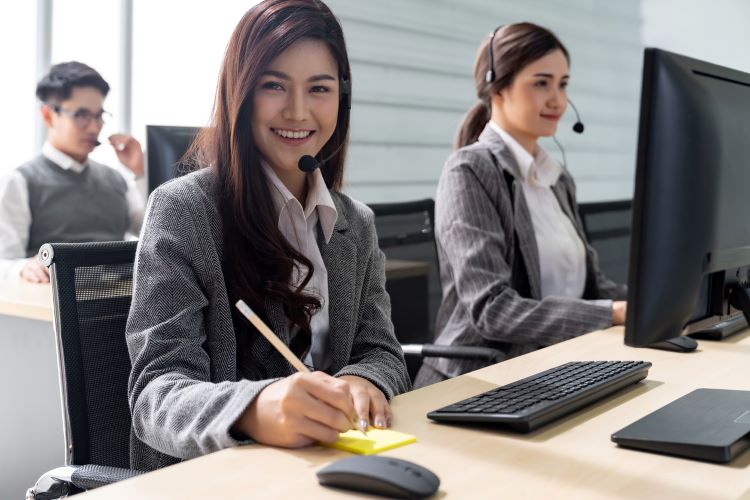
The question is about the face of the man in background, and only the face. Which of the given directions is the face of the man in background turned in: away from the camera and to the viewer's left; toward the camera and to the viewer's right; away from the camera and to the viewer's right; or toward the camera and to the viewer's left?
toward the camera and to the viewer's right

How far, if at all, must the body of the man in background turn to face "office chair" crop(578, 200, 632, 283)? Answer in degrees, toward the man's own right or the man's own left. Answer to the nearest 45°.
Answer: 0° — they already face it
